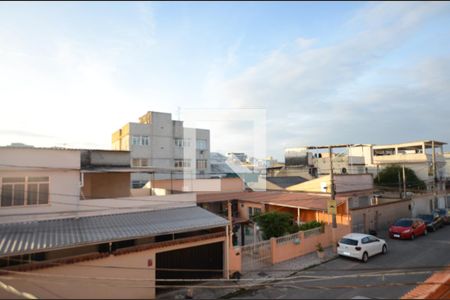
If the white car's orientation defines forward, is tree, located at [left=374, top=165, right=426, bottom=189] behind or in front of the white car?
in front

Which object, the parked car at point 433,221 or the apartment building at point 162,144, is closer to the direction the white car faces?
the parked car

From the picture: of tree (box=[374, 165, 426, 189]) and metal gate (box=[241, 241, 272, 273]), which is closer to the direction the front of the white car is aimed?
the tree

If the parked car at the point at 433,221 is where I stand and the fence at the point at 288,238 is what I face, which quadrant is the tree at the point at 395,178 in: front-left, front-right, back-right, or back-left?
back-right

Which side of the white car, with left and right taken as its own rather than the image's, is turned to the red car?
front

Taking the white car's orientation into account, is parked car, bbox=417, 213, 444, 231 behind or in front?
in front

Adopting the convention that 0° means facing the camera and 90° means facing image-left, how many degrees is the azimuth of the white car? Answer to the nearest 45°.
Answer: approximately 225°

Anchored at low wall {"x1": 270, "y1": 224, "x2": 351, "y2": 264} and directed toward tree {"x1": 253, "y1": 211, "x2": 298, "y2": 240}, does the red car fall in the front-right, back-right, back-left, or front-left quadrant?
back-right
